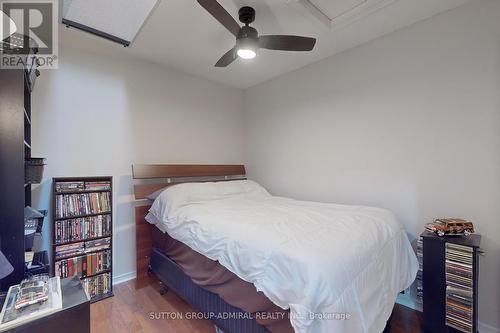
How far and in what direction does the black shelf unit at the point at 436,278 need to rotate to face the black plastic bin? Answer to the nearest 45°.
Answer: approximately 90° to its right

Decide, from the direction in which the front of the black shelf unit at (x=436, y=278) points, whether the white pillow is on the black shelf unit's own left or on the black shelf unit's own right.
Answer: on the black shelf unit's own right

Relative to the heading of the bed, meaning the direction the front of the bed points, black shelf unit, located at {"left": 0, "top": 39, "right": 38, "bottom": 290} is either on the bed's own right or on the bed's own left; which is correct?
on the bed's own right

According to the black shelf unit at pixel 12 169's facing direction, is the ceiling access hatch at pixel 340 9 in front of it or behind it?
in front

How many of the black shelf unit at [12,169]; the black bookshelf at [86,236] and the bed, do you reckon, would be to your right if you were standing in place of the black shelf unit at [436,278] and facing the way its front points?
3

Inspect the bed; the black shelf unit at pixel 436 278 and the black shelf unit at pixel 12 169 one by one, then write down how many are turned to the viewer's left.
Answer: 0

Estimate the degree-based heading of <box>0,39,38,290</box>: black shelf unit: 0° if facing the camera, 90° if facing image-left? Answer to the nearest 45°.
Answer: approximately 270°
